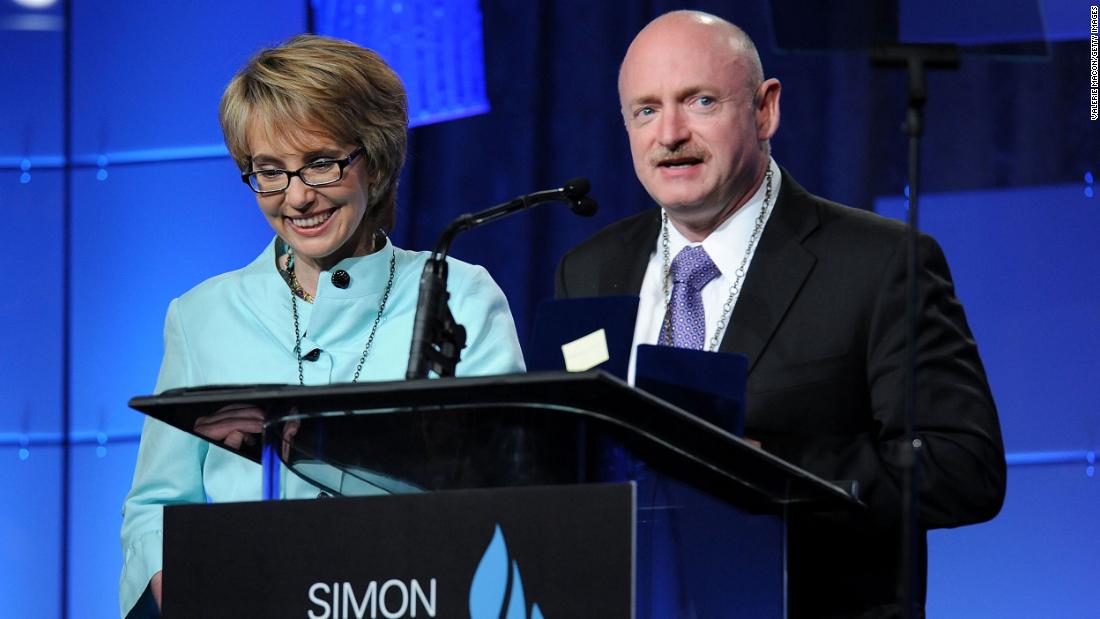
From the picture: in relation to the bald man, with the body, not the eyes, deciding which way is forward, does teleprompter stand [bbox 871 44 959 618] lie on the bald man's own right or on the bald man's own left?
on the bald man's own left

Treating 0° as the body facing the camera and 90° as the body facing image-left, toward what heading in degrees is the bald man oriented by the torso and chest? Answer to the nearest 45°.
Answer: approximately 45°

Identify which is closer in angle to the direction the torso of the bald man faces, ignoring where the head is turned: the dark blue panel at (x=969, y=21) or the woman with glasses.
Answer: the woman with glasses

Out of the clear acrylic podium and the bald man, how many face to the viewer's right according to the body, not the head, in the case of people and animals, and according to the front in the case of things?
0

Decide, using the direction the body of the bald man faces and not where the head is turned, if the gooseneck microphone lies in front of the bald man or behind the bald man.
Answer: in front
